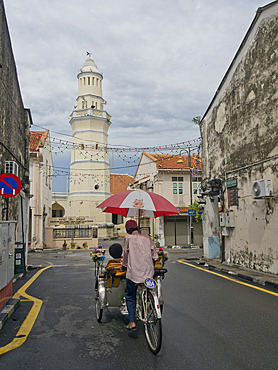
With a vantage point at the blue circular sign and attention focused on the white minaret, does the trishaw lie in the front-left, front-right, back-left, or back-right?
back-right

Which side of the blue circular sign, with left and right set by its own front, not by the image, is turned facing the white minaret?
back

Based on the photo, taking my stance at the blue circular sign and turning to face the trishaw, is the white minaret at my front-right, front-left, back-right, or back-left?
back-left

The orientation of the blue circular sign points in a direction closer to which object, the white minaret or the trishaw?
the trishaw

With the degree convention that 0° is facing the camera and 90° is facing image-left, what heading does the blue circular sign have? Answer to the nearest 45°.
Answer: approximately 0°

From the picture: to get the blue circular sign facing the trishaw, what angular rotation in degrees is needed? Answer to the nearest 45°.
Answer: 0° — it already faces it
